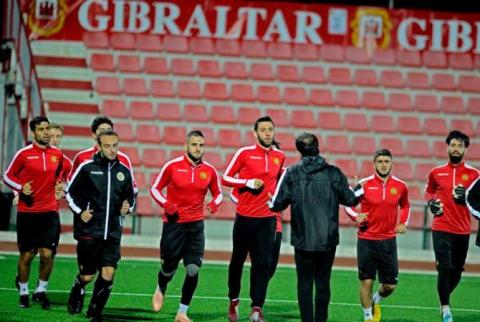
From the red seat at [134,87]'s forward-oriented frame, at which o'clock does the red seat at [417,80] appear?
the red seat at [417,80] is roughly at 9 o'clock from the red seat at [134,87].

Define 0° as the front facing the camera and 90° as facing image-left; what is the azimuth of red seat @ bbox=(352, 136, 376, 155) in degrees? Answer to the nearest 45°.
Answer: approximately 0°

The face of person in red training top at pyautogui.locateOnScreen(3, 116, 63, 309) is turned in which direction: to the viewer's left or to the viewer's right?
to the viewer's right

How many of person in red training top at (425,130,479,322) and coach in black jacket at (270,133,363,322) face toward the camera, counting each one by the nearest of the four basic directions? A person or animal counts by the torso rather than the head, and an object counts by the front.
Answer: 1

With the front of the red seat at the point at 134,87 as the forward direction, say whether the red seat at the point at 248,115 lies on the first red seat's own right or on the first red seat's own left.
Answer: on the first red seat's own left

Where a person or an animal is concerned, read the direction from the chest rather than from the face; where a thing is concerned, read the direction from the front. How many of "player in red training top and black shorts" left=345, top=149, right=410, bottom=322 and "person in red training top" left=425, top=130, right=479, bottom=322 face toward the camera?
2

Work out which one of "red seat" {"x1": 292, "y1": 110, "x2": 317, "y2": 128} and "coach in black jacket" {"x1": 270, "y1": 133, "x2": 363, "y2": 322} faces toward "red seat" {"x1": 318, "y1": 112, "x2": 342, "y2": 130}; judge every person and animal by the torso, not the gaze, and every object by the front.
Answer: the coach in black jacket

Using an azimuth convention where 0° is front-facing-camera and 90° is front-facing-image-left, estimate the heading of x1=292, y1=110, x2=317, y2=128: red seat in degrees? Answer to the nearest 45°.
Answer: approximately 0°
